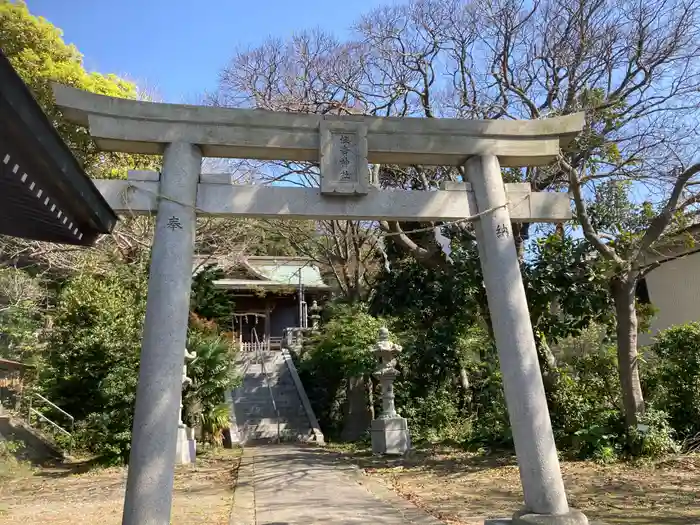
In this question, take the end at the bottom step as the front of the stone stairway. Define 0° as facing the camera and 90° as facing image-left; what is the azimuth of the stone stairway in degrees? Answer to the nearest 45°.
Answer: approximately 0°

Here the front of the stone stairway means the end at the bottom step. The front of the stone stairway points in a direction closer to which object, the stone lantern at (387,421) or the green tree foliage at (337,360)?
the stone lantern
